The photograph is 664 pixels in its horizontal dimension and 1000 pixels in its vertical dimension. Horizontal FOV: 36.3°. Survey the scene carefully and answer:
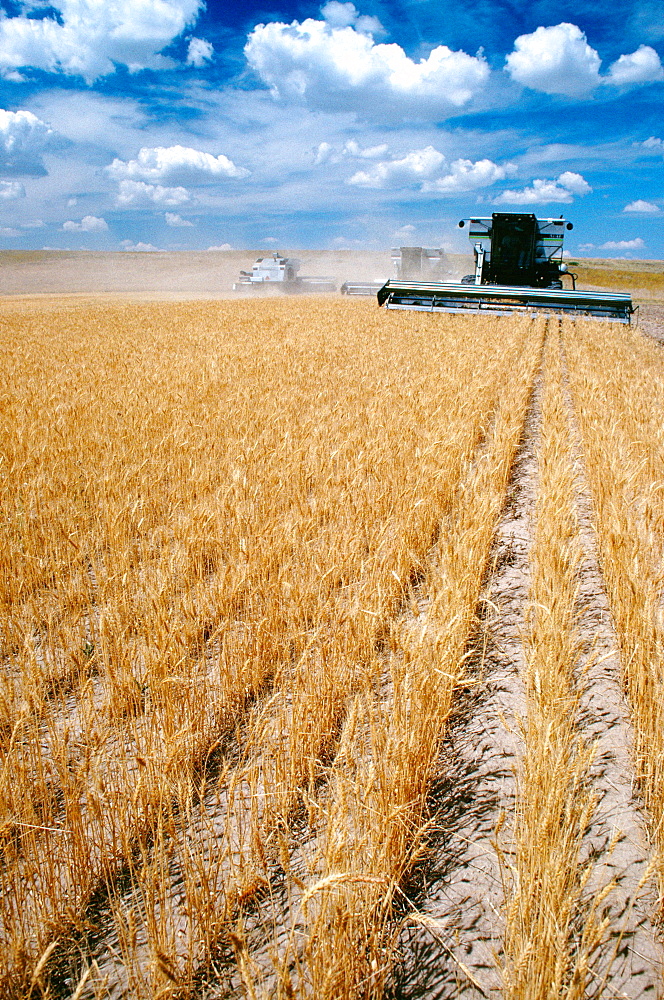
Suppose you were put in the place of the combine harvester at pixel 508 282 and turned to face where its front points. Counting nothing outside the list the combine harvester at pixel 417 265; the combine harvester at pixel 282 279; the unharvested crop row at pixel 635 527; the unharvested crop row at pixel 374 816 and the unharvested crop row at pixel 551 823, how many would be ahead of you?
3

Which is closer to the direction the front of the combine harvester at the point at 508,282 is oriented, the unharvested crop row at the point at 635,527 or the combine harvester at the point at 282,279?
the unharvested crop row

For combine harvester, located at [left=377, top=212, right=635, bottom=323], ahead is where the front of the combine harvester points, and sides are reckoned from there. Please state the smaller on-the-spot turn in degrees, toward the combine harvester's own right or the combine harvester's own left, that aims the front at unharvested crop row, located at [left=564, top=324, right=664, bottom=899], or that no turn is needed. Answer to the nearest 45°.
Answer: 0° — it already faces it

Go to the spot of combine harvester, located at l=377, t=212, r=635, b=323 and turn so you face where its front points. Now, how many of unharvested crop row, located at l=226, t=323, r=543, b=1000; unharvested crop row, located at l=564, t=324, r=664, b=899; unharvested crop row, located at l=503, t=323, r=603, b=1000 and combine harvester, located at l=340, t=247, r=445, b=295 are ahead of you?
3

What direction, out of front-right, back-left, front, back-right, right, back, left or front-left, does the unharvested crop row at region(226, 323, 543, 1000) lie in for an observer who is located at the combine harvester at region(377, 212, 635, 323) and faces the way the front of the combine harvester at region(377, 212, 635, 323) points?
front

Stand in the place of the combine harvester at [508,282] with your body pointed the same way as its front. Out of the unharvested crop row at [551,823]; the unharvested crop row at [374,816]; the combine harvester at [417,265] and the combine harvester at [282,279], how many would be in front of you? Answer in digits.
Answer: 2

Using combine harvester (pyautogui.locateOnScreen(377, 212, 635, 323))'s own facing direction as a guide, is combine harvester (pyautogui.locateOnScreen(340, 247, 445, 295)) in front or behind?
behind

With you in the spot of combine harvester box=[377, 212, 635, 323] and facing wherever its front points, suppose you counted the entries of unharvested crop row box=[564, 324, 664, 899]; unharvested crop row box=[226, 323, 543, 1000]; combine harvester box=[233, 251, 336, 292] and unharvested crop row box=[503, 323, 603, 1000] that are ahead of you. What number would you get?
3

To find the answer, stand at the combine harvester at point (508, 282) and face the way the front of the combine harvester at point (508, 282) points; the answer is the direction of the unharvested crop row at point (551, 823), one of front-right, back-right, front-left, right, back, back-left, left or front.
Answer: front

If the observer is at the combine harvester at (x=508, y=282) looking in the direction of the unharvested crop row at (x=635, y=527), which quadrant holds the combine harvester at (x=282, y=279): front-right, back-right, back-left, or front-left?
back-right

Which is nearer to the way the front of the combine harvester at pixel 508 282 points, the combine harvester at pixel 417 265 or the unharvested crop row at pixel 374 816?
the unharvested crop row

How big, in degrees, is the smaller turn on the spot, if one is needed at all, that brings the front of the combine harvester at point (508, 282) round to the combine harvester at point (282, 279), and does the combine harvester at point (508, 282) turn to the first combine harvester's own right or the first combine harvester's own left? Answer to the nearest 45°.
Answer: approximately 135° to the first combine harvester's own right

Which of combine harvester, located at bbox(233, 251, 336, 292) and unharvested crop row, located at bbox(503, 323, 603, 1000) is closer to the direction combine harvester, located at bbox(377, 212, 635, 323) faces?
the unharvested crop row

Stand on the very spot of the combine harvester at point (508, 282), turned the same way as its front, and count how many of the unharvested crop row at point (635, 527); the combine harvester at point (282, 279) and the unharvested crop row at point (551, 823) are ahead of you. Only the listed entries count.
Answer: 2

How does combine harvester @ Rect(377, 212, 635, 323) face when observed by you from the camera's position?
facing the viewer
